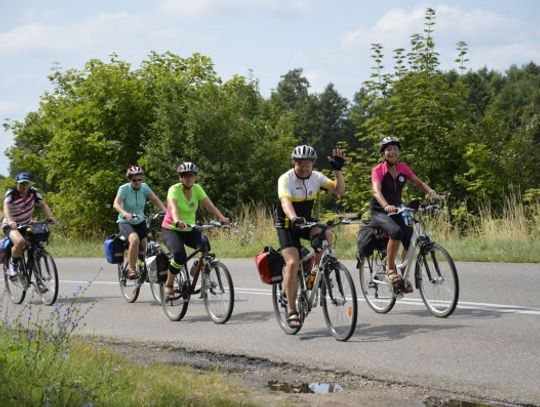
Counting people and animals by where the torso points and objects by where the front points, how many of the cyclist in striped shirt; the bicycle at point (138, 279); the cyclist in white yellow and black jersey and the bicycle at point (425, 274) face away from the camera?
0

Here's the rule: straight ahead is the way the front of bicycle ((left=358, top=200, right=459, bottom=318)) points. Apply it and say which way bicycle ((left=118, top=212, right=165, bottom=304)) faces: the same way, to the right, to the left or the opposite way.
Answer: the same way

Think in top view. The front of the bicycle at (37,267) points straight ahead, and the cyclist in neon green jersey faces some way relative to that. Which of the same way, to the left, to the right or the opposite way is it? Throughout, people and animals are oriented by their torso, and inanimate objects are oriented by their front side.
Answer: the same way

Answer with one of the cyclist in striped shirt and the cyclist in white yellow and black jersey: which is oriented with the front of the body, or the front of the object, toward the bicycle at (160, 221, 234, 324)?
the cyclist in striped shirt

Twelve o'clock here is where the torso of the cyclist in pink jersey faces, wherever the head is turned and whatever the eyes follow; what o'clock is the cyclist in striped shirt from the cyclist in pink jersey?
The cyclist in striped shirt is roughly at 5 o'clock from the cyclist in pink jersey.

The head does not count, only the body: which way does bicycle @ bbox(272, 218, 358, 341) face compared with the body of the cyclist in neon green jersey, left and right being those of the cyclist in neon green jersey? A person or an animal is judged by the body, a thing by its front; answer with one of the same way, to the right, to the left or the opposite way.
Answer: the same way

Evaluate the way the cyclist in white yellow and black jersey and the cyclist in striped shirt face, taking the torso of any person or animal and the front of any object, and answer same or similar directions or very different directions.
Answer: same or similar directions

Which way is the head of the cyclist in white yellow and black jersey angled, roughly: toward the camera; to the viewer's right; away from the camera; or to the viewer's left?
toward the camera

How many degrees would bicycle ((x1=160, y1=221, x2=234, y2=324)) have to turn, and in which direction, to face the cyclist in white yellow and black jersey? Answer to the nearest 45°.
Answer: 0° — it already faces them

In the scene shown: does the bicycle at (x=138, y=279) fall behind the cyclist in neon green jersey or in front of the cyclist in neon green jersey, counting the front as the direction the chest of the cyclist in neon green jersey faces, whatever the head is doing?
behind

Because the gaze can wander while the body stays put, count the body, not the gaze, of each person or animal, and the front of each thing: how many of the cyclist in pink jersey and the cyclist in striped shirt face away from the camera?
0

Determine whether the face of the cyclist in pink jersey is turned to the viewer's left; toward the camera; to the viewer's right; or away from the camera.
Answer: toward the camera

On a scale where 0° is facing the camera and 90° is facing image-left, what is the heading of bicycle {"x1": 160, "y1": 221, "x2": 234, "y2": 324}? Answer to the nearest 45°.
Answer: approximately 315°

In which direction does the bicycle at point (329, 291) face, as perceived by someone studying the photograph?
facing the viewer and to the right of the viewer

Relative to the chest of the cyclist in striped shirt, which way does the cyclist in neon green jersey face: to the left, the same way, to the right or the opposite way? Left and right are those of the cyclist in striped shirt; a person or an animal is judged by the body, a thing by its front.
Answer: the same way

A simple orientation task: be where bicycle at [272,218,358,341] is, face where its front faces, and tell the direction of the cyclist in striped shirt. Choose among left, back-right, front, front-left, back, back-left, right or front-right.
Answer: back

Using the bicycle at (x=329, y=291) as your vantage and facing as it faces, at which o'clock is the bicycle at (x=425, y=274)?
the bicycle at (x=425, y=274) is roughly at 9 o'clock from the bicycle at (x=329, y=291).
